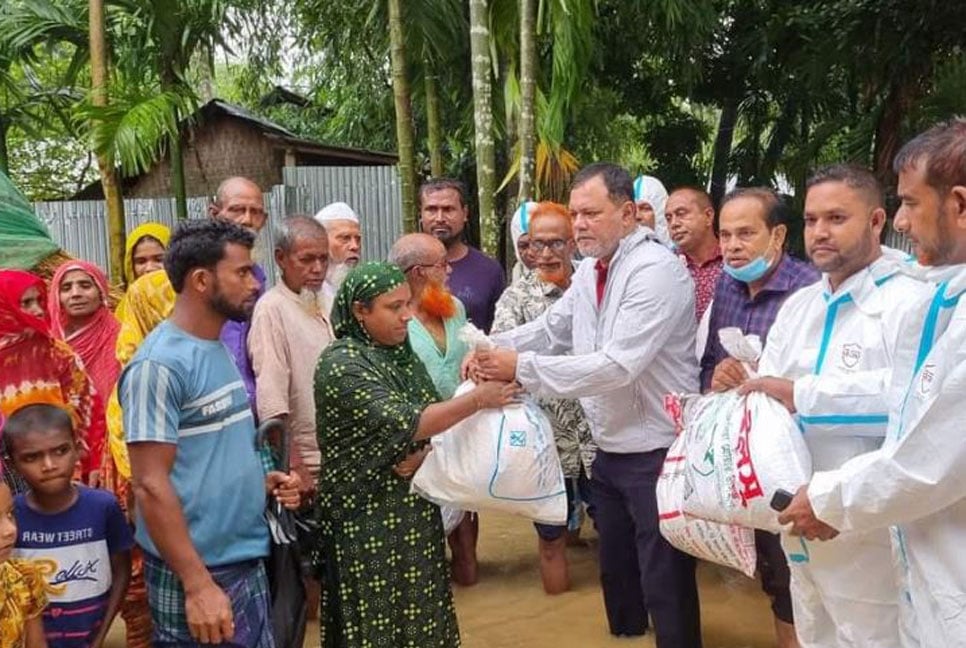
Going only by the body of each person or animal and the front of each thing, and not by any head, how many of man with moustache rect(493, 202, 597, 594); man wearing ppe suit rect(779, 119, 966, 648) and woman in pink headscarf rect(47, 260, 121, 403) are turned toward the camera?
2

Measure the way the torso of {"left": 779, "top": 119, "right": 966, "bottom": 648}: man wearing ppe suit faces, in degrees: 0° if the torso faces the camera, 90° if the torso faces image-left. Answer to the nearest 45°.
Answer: approximately 90°

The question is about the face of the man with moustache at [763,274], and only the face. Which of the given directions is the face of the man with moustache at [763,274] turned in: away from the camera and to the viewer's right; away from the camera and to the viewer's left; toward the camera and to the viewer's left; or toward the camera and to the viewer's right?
toward the camera and to the viewer's left

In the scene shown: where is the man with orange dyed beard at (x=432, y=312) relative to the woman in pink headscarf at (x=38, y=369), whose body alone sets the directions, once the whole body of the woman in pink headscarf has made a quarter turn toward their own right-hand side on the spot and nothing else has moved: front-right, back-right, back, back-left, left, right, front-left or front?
back-left

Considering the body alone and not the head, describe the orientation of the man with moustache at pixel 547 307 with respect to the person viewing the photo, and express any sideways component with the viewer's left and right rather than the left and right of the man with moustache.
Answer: facing the viewer

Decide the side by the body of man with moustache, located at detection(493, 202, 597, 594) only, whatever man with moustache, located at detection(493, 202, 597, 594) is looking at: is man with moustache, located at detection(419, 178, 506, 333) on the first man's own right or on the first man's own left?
on the first man's own right

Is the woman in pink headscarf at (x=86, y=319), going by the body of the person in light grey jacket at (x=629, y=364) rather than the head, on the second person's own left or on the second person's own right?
on the second person's own right

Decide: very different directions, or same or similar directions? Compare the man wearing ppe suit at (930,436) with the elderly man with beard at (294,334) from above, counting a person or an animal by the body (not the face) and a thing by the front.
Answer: very different directions

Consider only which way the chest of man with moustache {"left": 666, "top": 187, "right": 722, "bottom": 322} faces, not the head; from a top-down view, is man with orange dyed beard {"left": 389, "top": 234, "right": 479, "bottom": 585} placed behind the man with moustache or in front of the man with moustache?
in front

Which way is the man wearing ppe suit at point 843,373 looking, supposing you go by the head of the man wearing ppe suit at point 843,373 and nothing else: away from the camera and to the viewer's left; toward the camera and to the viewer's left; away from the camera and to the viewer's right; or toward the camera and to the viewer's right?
toward the camera and to the viewer's left

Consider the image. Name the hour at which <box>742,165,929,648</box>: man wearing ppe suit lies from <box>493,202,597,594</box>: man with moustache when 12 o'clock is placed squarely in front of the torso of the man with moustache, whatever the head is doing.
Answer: The man wearing ppe suit is roughly at 11 o'clock from the man with moustache.

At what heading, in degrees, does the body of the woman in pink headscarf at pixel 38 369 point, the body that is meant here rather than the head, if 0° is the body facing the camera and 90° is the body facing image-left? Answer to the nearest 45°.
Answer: approximately 315°

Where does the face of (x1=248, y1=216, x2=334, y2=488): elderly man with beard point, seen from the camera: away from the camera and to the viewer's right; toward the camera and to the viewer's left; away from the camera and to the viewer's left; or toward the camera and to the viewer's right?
toward the camera and to the viewer's right

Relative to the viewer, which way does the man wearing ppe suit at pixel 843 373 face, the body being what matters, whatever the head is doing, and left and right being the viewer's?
facing the viewer and to the left of the viewer
